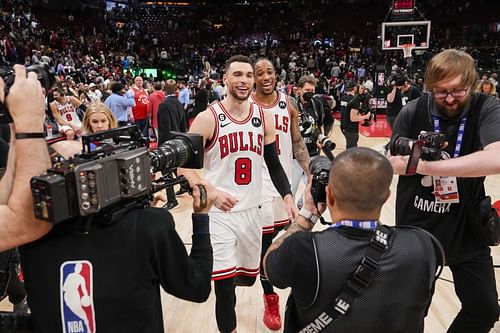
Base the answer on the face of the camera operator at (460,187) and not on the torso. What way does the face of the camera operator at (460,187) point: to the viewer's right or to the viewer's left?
to the viewer's left

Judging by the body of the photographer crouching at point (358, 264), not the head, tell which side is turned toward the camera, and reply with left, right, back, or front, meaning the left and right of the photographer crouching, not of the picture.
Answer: back

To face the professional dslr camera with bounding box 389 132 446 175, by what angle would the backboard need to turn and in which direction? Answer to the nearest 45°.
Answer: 0° — it already faces it

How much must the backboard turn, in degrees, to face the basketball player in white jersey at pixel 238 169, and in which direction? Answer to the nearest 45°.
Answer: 0° — it already faces them

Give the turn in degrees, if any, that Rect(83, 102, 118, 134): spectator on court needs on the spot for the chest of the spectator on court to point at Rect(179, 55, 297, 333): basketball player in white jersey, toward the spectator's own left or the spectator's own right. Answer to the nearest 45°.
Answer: approximately 45° to the spectator's own left

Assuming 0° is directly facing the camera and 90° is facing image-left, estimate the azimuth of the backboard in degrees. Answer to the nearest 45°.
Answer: approximately 0°

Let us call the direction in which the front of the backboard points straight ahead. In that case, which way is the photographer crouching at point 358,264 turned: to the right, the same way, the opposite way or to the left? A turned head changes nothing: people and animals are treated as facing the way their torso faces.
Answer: the opposite way

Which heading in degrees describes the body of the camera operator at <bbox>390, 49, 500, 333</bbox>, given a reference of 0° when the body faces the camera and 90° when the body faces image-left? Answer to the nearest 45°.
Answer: approximately 45°

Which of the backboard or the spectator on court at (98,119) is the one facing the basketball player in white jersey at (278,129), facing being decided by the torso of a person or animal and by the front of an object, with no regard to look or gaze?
the backboard

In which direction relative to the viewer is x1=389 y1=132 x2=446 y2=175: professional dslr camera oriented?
to the viewer's left

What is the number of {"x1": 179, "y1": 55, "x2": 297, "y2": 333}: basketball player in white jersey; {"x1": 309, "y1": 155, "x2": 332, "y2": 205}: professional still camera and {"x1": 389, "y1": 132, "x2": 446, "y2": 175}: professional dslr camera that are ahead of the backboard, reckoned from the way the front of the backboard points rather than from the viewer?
3

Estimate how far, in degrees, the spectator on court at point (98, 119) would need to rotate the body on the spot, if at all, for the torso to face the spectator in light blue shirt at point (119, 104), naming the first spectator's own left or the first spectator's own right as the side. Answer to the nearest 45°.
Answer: approximately 180°

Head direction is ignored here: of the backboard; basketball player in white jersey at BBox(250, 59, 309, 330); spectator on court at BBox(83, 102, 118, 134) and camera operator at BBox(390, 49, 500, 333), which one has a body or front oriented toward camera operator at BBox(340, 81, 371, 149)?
the backboard

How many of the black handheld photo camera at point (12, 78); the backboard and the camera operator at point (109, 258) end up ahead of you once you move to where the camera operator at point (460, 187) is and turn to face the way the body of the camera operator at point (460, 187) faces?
2
